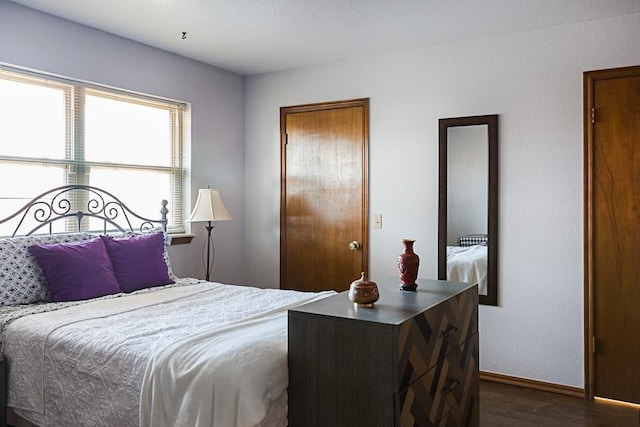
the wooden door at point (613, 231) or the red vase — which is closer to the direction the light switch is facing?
the red vase

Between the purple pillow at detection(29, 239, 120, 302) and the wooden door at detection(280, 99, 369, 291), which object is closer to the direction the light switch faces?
the purple pillow

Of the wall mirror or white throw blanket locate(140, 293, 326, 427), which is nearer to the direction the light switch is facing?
the white throw blanket

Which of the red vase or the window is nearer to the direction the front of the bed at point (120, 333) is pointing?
the red vase

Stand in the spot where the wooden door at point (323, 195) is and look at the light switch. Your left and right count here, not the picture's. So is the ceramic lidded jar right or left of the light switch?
right

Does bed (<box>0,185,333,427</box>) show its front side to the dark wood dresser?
yes

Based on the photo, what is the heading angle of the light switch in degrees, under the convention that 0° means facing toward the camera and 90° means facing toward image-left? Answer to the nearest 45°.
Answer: approximately 0°

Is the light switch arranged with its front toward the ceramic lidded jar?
yes

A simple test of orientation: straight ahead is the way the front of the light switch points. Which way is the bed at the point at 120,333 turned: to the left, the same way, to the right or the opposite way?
to the left

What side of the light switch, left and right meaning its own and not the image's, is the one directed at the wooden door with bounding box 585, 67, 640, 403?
left

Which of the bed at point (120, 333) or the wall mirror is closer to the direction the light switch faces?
the bed

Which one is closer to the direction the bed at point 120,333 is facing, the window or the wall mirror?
the wall mirror

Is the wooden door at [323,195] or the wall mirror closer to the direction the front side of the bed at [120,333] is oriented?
the wall mirror

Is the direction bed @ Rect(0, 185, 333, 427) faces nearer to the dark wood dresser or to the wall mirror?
the dark wood dresser

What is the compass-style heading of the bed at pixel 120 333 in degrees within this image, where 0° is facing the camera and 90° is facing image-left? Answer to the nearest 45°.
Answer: approximately 315°
